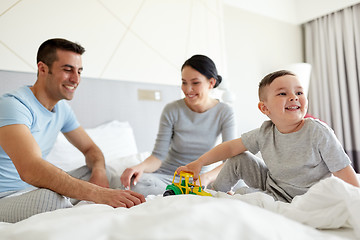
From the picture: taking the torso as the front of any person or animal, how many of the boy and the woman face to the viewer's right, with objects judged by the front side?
0

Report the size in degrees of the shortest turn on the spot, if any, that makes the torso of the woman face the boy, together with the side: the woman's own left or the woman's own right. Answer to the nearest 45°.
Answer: approximately 90° to the woman's own left

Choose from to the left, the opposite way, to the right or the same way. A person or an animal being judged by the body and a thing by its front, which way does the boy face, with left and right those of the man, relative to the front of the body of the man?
to the right

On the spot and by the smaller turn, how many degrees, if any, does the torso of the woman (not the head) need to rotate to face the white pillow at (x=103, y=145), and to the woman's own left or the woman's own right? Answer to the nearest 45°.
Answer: approximately 90° to the woman's own right

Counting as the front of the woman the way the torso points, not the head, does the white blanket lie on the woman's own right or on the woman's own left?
on the woman's own left

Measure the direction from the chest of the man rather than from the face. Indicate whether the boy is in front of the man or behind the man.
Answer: in front

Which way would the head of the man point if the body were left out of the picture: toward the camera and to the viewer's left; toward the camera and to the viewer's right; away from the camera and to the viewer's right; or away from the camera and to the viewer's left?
toward the camera and to the viewer's right

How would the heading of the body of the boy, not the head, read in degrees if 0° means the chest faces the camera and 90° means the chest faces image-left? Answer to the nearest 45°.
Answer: approximately 0°

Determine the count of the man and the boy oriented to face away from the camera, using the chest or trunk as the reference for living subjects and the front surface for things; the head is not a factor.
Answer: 0

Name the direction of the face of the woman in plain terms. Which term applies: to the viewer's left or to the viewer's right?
to the viewer's left

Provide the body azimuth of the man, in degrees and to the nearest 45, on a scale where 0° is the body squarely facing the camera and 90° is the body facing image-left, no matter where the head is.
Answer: approximately 315°

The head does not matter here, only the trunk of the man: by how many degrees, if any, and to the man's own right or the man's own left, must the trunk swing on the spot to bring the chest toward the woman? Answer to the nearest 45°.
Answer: approximately 45° to the man's own left
